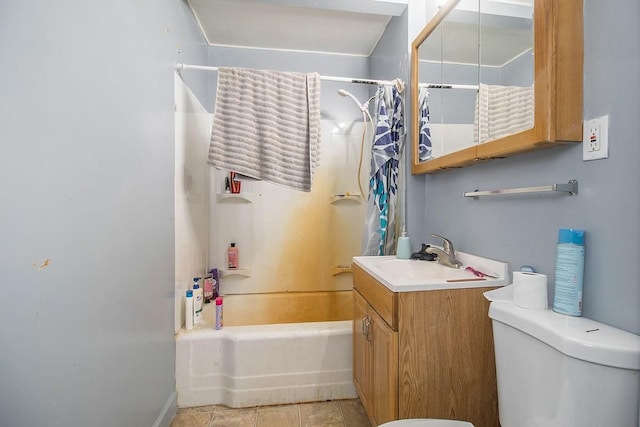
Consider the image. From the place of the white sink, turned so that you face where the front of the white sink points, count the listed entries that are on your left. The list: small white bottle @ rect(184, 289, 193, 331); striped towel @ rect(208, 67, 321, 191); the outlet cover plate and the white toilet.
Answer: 2

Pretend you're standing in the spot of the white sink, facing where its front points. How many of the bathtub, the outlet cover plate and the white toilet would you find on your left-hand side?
2

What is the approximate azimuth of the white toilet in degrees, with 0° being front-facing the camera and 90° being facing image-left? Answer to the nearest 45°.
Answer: approximately 45°

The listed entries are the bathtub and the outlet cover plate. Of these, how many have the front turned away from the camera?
0

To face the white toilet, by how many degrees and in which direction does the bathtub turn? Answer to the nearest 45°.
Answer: approximately 45° to its left

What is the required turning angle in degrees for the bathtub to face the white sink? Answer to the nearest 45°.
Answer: approximately 45° to its left

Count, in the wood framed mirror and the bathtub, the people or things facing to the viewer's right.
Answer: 0

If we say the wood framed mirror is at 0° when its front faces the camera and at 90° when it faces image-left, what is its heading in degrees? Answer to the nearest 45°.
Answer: approximately 45°

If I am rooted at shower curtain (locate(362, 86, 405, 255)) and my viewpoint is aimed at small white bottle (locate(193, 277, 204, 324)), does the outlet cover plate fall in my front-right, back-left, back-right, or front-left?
back-left
